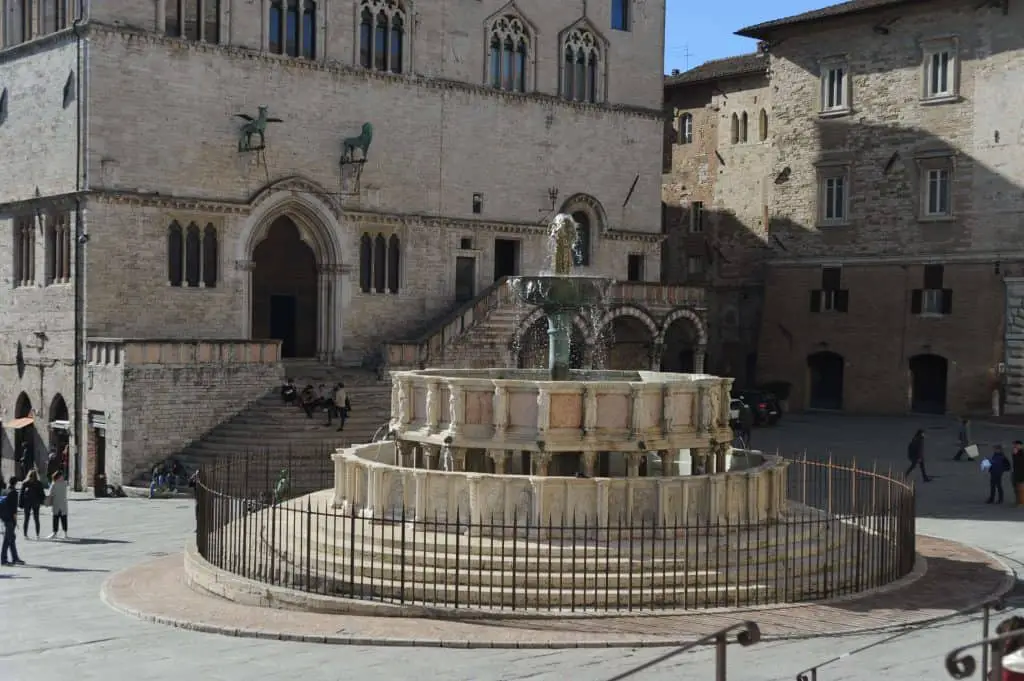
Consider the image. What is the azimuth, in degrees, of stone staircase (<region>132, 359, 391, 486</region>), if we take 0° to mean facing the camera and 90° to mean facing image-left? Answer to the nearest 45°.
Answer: approximately 0°

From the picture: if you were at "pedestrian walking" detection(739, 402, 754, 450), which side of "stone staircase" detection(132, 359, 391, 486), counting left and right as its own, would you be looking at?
left
